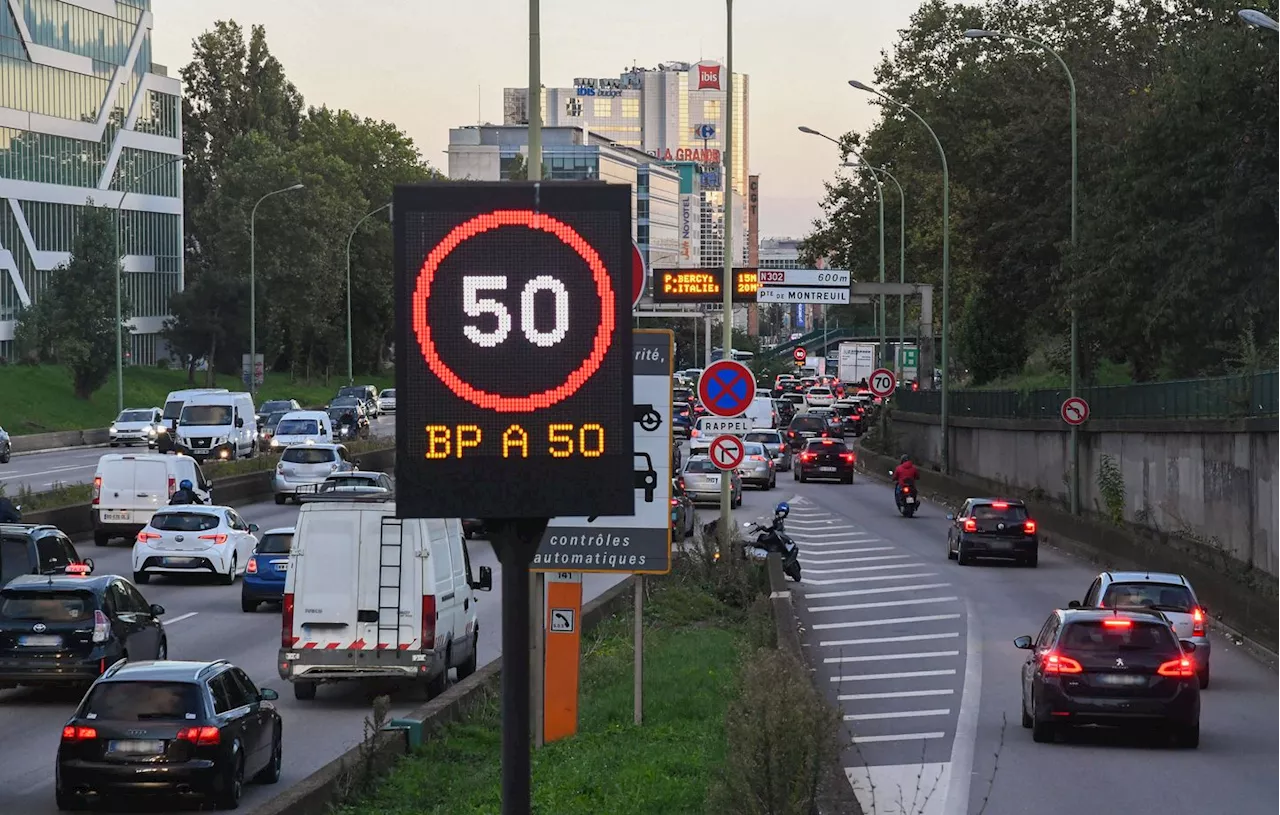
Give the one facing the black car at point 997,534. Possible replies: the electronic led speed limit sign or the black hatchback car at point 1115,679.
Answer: the black hatchback car

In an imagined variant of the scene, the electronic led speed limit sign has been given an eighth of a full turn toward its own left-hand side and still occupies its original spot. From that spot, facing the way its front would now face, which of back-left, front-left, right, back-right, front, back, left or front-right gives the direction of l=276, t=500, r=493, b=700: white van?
back-left

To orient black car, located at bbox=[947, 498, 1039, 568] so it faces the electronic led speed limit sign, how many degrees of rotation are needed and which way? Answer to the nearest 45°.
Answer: approximately 180°

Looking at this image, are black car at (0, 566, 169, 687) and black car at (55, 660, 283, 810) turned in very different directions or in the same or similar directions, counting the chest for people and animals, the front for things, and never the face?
same or similar directions

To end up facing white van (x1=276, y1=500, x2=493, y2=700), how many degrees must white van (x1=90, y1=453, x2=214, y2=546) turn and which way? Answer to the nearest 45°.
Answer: approximately 135° to its right

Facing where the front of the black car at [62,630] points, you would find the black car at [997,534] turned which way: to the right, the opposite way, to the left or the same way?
the same way

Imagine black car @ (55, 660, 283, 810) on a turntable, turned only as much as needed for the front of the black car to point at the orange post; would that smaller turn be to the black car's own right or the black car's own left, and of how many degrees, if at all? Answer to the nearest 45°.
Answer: approximately 45° to the black car's own right

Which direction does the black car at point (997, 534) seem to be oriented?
away from the camera

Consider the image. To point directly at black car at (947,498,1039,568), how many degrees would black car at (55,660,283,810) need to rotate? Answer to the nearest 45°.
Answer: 0° — it already faces it

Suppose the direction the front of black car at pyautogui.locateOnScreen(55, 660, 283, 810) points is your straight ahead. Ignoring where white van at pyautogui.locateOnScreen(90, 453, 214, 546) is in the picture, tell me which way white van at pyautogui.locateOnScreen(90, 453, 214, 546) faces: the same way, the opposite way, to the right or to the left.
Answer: the same way

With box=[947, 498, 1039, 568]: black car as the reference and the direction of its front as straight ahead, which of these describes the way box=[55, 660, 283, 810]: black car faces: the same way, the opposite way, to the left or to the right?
the same way

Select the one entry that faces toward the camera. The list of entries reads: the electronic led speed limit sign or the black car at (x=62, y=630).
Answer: the electronic led speed limit sign

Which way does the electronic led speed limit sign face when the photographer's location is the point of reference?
facing the viewer

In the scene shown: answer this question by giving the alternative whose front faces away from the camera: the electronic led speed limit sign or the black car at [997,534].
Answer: the black car

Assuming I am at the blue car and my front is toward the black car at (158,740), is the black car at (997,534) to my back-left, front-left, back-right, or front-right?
back-left

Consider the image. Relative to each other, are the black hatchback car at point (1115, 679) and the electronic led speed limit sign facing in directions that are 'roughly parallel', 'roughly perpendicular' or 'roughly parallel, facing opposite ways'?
roughly parallel, facing opposite ways
